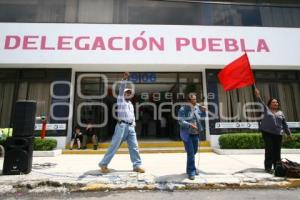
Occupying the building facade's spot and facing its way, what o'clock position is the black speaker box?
The black speaker box is roughly at 1 o'clock from the building facade.

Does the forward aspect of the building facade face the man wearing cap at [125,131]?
yes

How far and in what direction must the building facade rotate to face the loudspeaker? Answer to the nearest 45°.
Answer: approximately 45° to its right

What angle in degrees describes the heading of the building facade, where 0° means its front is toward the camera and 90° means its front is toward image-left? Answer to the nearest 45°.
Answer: approximately 0°

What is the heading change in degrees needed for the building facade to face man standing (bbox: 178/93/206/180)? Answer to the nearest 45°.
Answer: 0° — it already faces them

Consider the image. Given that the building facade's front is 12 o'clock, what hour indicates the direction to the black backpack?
The black backpack is roughly at 11 o'clock from the building facade.
